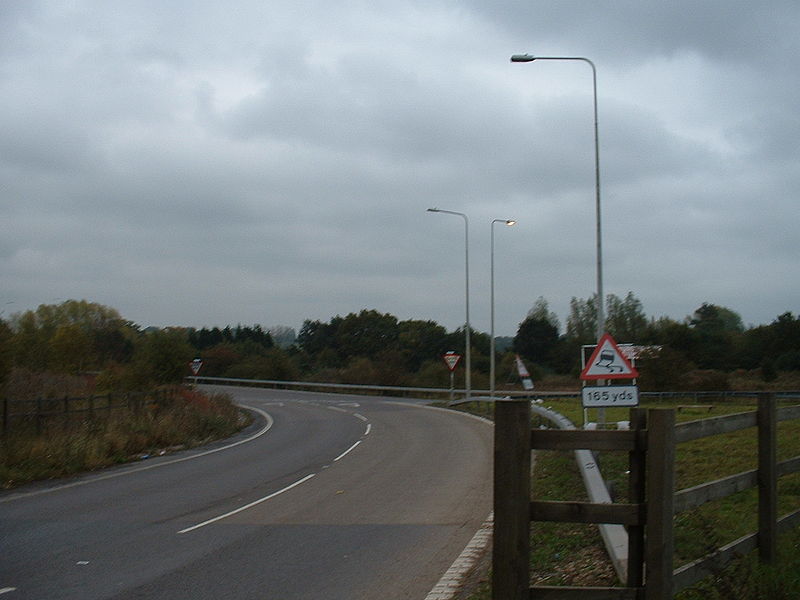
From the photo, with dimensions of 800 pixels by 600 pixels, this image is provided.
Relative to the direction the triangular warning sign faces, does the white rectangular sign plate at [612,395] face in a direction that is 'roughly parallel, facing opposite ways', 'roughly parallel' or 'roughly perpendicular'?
roughly parallel

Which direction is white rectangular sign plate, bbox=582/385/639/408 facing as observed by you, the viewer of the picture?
facing the viewer

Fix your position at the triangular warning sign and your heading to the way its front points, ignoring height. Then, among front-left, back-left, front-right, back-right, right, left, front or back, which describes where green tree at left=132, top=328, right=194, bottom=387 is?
back-right

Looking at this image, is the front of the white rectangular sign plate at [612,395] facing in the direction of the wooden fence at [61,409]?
no

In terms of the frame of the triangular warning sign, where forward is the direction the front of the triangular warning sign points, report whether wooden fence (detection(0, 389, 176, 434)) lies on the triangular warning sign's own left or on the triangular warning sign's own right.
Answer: on the triangular warning sign's own right

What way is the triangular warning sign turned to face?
toward the camera

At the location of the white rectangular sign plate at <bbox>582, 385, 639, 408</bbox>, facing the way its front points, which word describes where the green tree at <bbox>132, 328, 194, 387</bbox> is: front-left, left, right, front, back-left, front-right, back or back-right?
back-right

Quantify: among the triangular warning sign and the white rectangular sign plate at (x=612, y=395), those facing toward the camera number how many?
2
